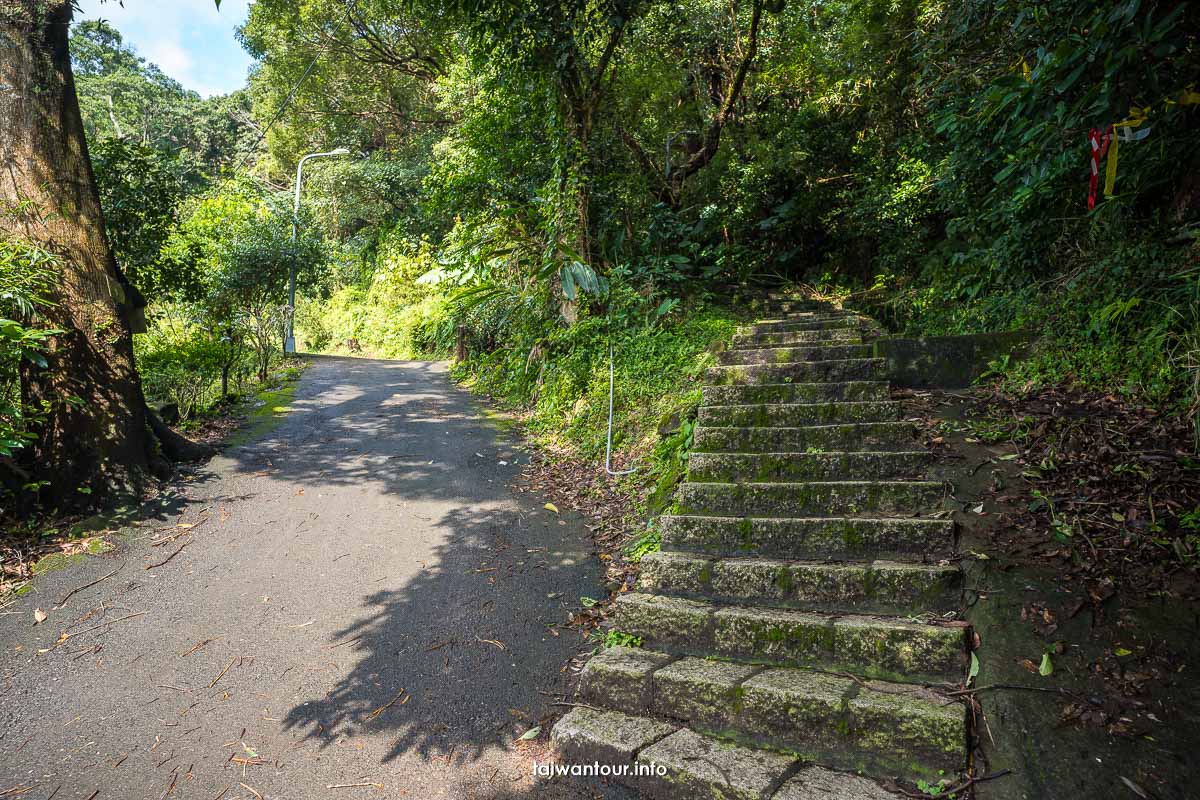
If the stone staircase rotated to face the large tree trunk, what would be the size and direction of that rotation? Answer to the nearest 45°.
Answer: approximately 90° to its right

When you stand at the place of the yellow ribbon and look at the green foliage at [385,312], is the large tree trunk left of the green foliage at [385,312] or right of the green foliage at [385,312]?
left

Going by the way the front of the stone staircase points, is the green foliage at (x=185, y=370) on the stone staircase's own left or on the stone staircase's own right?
on the stone staircase's own right

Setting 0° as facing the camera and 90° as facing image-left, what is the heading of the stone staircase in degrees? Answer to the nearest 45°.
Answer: approximately 0°

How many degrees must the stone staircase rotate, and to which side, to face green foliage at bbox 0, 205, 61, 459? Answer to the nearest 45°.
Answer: approximately 90° to its right

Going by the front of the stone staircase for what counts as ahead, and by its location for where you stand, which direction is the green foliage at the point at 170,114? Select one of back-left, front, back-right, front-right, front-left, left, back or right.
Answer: back-right

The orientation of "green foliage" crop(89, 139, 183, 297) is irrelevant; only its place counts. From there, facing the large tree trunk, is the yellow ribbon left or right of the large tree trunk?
left
